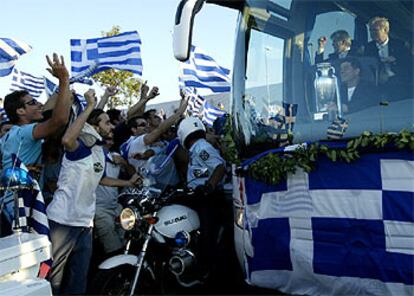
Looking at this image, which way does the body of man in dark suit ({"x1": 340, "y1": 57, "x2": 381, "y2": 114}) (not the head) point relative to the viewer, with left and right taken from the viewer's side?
facing the viewer and to the left of the viewer

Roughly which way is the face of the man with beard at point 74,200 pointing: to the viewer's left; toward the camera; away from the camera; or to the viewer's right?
to the viewer's right

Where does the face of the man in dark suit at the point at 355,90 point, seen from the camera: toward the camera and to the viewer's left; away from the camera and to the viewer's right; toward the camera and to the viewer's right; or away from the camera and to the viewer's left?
toward the camera and to the viewer's left

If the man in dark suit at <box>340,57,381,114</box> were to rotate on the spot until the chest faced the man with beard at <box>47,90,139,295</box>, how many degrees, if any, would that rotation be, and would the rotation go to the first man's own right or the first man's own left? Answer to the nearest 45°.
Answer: approximately 45° to the first man's own right

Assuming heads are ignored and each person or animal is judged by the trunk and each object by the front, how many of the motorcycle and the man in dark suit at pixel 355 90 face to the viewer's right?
0

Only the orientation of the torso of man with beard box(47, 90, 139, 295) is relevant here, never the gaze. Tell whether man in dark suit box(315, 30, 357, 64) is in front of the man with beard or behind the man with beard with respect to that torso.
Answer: in front

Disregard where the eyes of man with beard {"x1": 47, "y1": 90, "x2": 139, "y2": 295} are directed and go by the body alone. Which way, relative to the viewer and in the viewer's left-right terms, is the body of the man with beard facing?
facing to the right of the viewer

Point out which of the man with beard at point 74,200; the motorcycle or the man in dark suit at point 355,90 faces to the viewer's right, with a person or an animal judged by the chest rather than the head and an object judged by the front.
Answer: the man with beard

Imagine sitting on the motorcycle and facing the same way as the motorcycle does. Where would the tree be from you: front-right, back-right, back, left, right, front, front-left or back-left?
back-right

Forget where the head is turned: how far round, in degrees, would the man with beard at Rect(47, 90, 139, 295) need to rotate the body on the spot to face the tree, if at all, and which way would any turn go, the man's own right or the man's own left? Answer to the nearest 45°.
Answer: approximately 90° to the man's own left

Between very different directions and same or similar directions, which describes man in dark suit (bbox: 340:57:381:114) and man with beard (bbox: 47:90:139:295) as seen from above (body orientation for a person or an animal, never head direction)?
very different directions

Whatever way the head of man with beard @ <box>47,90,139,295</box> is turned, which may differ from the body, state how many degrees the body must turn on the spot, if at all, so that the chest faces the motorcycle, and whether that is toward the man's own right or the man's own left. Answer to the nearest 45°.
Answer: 0° — they already face it

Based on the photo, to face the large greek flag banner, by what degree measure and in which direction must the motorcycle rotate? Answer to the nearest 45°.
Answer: approximately 90° to its left

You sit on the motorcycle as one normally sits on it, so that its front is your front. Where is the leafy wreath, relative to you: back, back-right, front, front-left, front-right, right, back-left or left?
left

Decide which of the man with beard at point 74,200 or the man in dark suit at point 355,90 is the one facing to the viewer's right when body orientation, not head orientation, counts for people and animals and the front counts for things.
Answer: the man with beard
